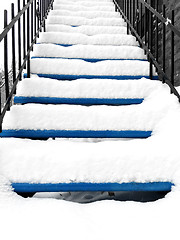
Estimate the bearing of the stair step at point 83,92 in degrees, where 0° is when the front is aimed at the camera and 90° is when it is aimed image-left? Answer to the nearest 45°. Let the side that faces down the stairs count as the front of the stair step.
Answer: approximately 0°

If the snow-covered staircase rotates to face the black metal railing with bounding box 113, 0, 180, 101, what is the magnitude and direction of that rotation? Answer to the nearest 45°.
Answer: approximately 135° to its left

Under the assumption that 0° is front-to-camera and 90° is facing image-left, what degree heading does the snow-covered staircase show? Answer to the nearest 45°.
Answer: approximately 0°
